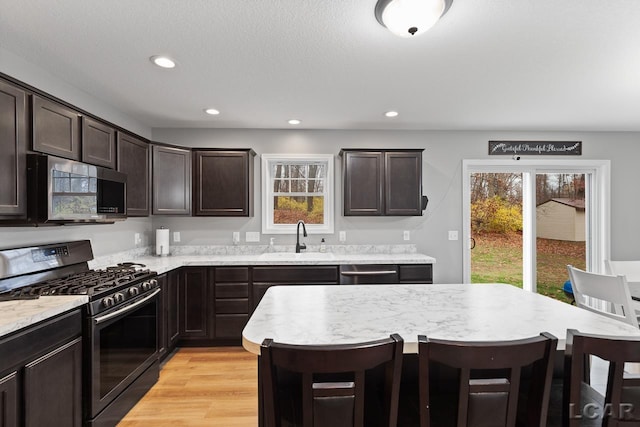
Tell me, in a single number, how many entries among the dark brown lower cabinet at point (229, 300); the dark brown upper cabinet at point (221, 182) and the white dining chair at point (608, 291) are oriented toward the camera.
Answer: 2

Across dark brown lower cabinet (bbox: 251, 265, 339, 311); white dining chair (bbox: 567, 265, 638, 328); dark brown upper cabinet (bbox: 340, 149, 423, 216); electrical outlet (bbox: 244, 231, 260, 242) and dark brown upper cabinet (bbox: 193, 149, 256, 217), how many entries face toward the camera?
4

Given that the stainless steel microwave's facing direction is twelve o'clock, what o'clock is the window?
The window is roughly at 10 o'clock from the stainless steel microwave.

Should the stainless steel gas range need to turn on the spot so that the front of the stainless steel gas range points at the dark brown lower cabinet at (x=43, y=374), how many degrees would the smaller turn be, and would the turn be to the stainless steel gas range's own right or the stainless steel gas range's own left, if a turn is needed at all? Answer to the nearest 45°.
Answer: approximately 90° to the stainless steel gas range's own right

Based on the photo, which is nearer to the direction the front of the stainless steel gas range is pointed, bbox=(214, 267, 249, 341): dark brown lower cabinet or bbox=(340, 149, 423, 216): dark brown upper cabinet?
the dark brown upper cabinet

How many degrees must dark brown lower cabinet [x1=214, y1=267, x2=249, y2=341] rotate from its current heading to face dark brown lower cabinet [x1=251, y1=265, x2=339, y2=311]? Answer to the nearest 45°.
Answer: approximately 90° to its left

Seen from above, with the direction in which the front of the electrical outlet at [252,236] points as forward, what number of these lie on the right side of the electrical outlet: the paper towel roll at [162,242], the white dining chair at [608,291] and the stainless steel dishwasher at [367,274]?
1

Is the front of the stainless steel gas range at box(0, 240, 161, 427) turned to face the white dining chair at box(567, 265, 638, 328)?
yes

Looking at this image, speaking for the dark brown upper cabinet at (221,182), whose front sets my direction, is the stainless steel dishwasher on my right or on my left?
on my left

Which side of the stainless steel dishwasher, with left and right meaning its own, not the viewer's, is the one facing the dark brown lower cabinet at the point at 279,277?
right

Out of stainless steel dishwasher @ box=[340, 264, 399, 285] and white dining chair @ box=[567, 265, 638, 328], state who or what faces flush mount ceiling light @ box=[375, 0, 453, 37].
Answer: the stainless steel dishwasher

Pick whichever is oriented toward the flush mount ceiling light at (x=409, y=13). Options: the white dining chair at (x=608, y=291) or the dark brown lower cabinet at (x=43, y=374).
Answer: the dark brown lower cabinet

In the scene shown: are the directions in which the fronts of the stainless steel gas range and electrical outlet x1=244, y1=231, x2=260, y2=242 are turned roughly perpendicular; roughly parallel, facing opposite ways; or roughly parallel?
roughly perpendicular

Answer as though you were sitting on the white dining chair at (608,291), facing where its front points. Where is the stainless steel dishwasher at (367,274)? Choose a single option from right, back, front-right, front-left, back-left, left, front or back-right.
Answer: back-left
